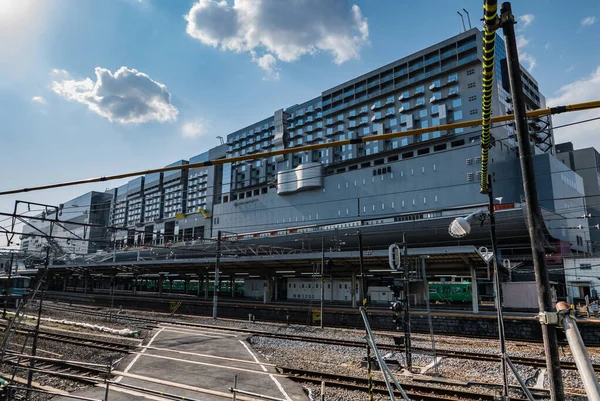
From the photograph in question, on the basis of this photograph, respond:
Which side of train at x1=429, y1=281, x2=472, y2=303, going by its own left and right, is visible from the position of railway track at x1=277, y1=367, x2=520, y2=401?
right

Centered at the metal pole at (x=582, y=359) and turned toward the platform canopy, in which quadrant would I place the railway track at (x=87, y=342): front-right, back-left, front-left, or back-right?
front-left

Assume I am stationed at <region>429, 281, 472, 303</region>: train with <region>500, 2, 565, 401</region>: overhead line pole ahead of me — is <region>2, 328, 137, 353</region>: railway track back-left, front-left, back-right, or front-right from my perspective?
front-right

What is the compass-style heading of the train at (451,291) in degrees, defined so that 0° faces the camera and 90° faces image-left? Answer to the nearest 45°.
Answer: approximately 270°

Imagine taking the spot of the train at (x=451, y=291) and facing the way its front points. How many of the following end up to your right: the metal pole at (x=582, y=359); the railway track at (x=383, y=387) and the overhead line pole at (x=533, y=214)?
3

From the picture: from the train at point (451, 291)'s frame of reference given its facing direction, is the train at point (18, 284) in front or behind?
behind

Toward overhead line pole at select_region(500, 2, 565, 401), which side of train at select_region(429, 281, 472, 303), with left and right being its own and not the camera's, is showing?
right

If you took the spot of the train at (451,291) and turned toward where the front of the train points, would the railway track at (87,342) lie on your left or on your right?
on your right
